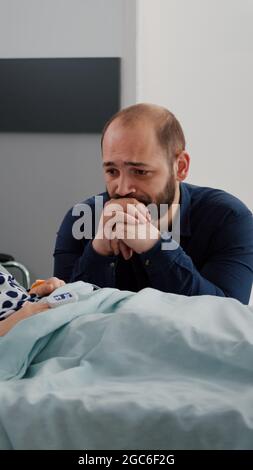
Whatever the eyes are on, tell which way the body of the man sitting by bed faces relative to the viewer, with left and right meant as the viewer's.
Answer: facing the viewer and to the left of the viewer

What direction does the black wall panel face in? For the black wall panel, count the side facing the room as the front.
toward the camera

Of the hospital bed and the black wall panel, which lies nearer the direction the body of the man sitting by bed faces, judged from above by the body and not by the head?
the hospital bed

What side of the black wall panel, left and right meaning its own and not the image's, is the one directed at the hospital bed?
front

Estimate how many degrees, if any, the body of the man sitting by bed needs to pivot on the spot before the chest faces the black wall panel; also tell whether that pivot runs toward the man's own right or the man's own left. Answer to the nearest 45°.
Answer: approximately 135° to the man's own right

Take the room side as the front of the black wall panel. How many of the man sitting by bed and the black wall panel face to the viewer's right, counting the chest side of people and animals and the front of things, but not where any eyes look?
0

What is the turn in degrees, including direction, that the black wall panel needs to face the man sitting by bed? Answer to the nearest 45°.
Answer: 0° — it already faces them

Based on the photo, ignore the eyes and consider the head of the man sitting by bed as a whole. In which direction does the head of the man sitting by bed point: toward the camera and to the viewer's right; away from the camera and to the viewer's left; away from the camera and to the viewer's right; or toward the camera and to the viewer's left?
toward the camera and to the viewer's left
